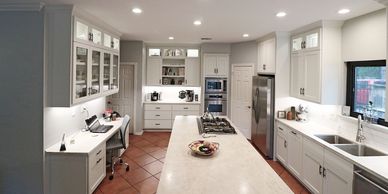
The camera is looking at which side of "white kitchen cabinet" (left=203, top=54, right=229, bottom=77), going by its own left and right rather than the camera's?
front

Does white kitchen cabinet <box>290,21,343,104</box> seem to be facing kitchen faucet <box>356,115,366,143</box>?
no

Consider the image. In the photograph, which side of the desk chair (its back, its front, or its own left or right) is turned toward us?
left

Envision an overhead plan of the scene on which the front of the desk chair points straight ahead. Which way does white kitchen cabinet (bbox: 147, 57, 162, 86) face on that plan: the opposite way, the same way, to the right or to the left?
to the left

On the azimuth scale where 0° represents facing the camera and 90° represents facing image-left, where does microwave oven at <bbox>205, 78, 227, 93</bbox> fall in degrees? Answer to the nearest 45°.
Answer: approximately 0°

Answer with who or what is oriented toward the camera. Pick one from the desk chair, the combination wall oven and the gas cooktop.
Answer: the combination wall oven

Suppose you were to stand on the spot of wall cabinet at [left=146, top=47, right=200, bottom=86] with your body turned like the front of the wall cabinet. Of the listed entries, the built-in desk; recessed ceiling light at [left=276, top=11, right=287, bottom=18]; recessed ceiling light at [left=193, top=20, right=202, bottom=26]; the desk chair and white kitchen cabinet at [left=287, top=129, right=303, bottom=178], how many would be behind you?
0

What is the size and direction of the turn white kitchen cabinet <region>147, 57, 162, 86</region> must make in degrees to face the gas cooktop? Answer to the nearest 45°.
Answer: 0° — it already faces it

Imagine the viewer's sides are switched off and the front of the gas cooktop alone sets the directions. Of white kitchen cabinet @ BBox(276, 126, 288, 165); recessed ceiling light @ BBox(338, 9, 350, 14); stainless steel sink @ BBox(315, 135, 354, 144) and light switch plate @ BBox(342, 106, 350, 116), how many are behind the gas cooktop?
0

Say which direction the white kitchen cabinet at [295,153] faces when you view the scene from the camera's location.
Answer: facing the viewer and to the left of the viewer

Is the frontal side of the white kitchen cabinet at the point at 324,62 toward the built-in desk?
yes

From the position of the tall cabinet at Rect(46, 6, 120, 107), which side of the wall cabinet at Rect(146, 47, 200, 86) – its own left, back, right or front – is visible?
front

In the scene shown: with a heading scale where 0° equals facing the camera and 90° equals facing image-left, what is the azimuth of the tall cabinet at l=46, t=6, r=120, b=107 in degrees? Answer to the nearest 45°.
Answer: approximately 315°

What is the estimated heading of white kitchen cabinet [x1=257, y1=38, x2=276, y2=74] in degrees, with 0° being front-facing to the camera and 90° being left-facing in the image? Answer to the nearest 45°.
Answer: approximately 45°

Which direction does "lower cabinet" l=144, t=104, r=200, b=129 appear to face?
toward the camera

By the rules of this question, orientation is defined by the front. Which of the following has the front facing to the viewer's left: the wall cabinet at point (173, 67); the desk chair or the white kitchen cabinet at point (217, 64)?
the desk chair

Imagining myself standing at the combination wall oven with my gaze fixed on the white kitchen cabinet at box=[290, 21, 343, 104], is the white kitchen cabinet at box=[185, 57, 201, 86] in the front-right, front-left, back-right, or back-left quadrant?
back-right
